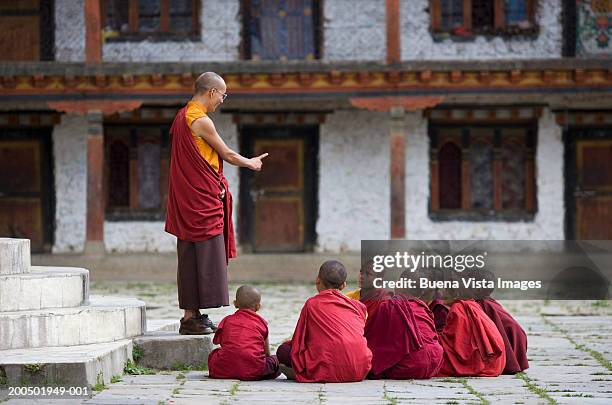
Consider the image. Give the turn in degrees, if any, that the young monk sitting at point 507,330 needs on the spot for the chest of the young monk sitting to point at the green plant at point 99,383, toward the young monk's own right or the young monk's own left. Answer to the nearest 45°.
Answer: approximately 90° to the young monk's own left

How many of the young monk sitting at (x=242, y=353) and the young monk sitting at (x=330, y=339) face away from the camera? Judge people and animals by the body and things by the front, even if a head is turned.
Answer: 2

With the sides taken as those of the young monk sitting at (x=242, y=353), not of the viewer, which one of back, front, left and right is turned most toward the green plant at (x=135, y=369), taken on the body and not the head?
left

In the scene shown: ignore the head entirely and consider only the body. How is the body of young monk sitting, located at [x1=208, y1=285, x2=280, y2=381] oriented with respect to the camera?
away from the camera

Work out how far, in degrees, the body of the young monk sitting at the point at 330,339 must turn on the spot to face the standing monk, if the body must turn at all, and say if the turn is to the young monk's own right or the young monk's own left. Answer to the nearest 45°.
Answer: approximately 45° to the young monk's own left

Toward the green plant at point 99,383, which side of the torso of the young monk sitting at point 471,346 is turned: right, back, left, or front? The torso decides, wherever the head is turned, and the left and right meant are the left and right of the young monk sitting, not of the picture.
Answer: left

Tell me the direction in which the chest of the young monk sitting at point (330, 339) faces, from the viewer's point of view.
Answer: away from the camera

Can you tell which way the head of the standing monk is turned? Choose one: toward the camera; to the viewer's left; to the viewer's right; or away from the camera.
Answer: to the viewer's right

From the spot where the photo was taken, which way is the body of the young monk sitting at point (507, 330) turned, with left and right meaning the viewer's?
facing away from the viewer and to the left of the viewer

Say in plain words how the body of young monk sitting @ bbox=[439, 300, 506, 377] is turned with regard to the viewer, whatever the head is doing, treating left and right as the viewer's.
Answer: facing away from the viewer and to the left of the viewer
